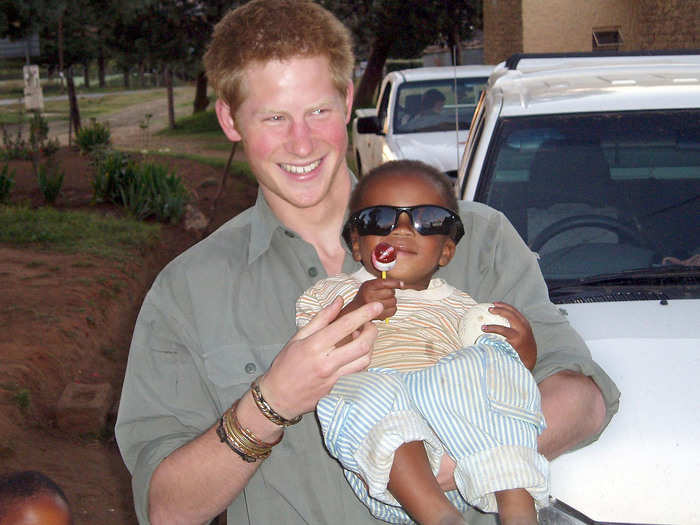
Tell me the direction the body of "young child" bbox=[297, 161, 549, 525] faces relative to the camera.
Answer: toward the camera

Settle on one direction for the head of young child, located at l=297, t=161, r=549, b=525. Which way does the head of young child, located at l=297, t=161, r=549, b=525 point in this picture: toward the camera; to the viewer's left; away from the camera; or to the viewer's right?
toward the camera

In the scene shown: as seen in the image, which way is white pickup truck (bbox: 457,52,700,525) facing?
toward the camera

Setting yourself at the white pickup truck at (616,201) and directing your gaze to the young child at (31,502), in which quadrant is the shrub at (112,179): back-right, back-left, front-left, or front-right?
back-right

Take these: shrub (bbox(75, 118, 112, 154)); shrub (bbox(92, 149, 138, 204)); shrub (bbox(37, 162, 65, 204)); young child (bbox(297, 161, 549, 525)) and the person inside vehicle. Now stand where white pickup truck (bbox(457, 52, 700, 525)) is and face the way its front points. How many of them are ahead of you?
1

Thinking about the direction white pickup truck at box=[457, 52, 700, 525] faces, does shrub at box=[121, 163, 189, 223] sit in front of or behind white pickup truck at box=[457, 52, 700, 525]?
behind

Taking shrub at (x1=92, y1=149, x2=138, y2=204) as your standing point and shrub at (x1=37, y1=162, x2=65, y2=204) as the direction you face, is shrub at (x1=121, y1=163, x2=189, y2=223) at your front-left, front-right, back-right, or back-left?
back-left

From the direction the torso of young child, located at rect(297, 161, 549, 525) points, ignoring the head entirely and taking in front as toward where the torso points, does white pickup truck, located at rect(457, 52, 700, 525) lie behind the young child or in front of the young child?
behind

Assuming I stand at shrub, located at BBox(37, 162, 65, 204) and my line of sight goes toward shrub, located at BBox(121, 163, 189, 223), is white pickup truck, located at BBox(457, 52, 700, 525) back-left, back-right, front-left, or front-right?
front-right

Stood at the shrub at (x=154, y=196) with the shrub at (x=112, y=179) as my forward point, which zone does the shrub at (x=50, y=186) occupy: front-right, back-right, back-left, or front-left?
front-left
